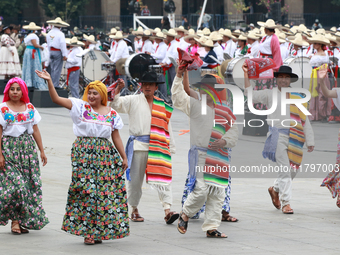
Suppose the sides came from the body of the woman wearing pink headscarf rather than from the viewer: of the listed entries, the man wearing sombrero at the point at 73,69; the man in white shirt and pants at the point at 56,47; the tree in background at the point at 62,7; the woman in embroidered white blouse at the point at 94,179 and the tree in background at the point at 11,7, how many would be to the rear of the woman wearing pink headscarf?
4

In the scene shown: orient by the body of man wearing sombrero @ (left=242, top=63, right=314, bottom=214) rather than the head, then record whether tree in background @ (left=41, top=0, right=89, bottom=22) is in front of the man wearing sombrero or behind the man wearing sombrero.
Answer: behind

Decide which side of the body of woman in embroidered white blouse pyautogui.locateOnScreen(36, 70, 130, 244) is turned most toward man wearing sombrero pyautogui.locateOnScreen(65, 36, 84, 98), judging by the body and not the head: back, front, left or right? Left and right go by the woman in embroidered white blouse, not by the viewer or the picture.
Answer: back

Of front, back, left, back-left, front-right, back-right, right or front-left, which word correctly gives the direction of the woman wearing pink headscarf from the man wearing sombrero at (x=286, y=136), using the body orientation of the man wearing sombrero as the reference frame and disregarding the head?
front-right

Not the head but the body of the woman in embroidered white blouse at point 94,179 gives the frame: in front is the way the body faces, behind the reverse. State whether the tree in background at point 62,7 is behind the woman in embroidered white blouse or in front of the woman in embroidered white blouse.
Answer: behind
